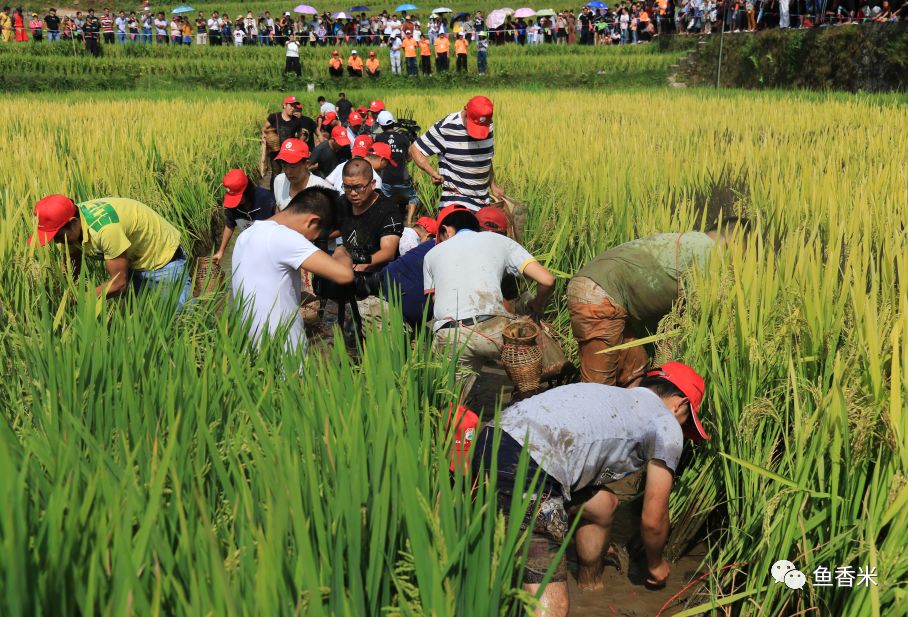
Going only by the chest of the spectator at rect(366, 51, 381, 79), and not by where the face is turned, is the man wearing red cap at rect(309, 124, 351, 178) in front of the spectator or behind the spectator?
in front

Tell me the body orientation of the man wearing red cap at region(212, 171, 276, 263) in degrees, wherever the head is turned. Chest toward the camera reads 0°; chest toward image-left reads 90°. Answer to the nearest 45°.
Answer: approximately 45°

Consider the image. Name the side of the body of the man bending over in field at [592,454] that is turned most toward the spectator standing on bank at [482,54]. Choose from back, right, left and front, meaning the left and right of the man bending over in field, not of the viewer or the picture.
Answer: left

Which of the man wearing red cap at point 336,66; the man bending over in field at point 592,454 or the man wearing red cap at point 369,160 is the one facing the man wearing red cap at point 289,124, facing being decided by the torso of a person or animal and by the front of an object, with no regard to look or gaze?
the man wearing red cap at point 336,66

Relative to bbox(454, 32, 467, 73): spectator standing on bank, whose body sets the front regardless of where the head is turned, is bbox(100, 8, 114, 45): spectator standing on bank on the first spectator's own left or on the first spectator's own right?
on the first spectator's own right

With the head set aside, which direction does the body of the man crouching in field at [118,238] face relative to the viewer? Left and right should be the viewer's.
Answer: facing to the left of the viewer

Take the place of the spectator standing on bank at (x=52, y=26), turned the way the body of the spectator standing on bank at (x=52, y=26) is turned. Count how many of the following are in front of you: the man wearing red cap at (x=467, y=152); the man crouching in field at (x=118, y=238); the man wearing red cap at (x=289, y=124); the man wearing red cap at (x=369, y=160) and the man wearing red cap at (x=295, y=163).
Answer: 5

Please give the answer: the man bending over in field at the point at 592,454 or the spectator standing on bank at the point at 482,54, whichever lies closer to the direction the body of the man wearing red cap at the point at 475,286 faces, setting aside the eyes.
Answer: the spectator standing on bank

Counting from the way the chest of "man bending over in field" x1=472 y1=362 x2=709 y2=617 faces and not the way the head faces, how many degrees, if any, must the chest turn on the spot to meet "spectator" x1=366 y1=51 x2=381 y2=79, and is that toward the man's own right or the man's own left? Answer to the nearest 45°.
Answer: approximately 90° to the man's own left

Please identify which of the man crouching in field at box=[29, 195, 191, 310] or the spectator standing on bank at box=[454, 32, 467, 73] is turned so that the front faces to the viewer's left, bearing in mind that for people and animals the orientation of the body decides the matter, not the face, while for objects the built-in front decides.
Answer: the man crouching in field

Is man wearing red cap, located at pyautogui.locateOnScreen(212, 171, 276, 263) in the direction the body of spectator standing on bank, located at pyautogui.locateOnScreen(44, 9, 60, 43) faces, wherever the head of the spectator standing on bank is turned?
yes

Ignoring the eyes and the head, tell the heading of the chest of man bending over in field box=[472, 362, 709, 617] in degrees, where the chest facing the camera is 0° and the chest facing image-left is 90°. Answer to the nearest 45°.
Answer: approximately 270°

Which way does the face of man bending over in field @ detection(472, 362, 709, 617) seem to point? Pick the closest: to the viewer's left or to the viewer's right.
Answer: to the viewer's right

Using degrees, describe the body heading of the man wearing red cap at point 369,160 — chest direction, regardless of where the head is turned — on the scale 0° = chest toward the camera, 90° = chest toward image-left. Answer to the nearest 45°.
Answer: approximately 0°

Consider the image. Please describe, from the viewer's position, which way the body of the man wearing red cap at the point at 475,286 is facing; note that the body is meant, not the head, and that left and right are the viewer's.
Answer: facing away from the viewer
